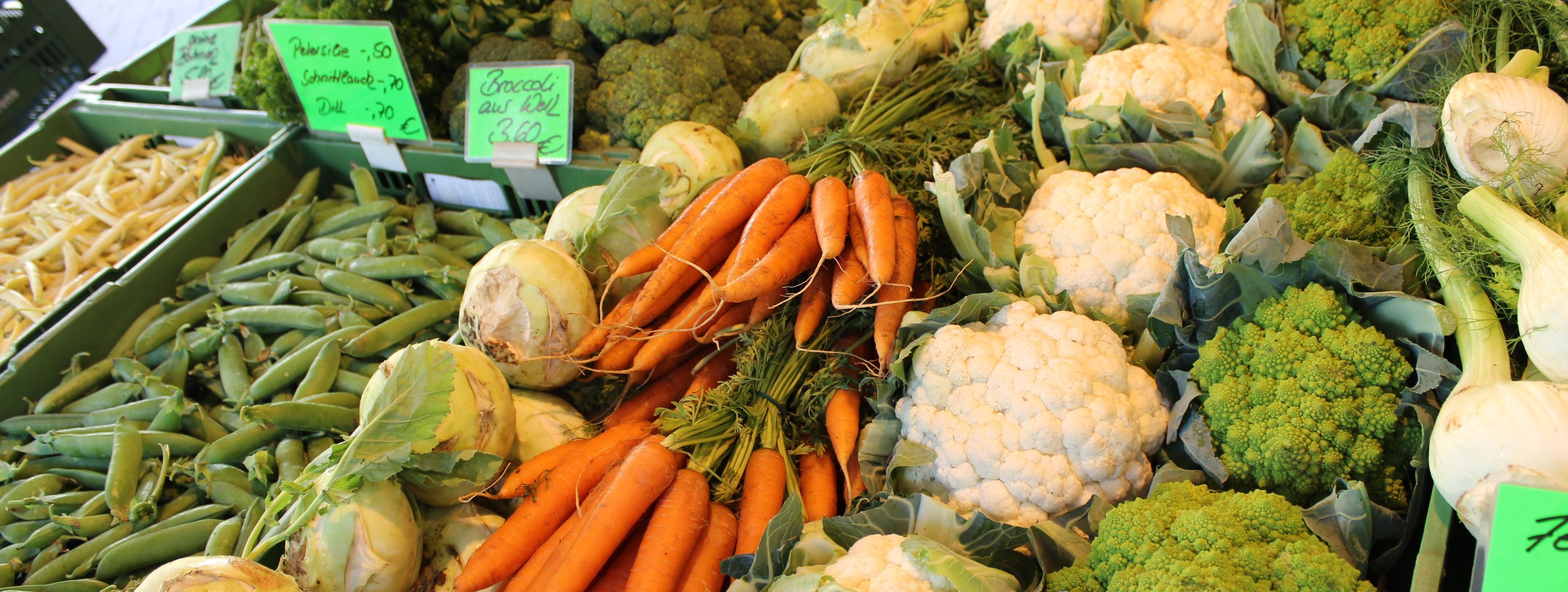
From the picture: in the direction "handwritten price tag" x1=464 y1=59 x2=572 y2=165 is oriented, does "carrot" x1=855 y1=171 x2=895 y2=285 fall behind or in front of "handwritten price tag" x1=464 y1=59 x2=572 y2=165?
in front

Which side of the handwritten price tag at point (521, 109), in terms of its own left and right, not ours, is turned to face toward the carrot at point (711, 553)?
front

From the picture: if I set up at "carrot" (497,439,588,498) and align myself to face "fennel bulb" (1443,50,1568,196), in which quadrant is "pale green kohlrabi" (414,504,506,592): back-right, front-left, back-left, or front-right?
back-right

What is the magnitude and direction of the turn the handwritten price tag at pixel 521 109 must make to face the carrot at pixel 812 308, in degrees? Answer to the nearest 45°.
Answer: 0° — it already faces it

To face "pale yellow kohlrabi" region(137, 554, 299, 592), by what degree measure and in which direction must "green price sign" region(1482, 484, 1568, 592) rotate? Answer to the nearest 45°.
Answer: approximately 90° to its right

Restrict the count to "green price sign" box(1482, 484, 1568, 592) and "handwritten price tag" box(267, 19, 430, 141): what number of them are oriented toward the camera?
2

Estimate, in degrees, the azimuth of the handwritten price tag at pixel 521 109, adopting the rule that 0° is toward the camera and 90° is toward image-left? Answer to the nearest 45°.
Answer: approximately 0°

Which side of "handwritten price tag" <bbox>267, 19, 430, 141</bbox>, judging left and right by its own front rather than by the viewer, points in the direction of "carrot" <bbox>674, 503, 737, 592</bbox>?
front
